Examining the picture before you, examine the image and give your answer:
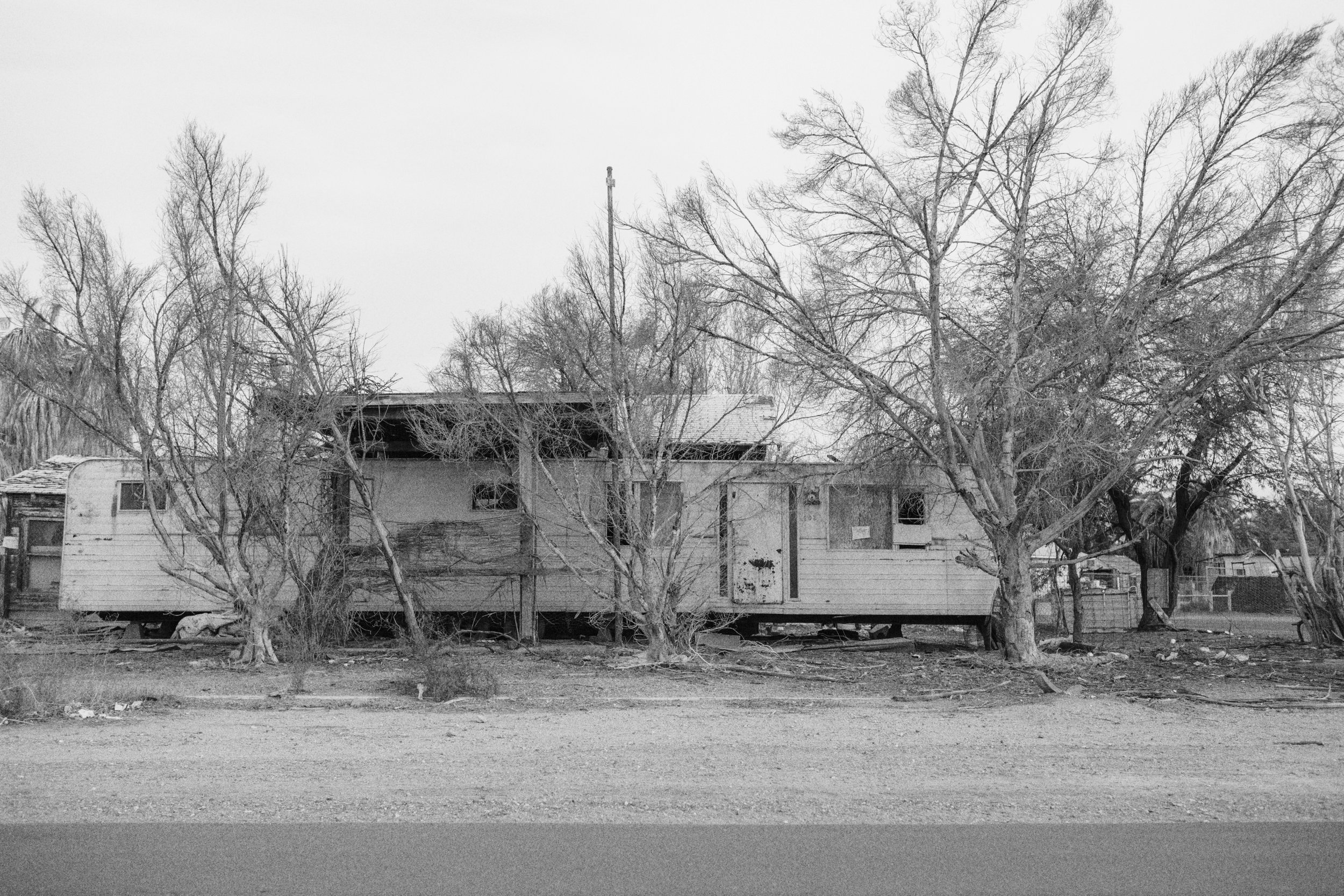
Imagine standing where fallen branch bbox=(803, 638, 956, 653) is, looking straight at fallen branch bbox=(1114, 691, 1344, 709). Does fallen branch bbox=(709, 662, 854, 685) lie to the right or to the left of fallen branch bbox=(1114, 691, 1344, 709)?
right

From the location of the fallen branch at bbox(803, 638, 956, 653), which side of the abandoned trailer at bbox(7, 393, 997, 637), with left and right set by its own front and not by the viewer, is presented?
left

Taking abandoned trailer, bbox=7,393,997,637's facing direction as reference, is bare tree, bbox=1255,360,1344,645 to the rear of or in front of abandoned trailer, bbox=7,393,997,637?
in front

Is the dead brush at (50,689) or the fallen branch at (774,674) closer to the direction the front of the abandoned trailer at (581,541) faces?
the fallen branch

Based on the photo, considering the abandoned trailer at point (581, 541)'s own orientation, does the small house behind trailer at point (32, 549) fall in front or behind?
behind
